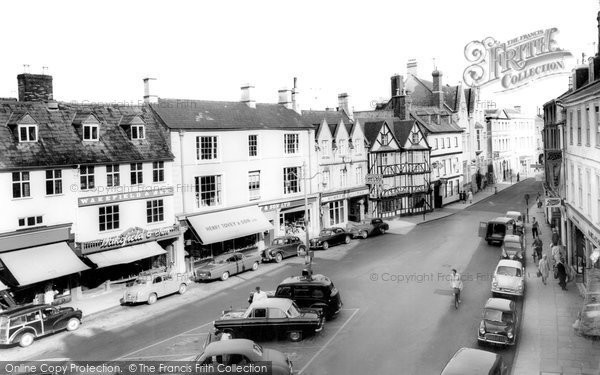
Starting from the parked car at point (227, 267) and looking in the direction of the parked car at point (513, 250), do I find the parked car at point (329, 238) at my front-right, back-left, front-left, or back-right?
front-left

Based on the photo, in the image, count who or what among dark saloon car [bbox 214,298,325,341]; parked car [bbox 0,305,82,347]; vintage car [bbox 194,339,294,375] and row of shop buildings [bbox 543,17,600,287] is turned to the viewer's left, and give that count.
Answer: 2

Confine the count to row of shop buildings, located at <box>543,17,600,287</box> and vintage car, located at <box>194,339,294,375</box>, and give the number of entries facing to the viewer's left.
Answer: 1

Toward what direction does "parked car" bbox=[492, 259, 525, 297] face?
toward the camera

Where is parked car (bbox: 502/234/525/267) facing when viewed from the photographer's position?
facing the viewer

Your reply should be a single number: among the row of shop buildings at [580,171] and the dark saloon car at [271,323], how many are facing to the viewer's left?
2

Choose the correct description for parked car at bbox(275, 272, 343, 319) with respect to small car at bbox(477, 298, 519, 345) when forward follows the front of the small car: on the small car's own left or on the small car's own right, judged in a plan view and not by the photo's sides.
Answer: on the small car's own right

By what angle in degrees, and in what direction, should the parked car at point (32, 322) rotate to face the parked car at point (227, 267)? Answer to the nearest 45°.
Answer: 0° — it already faces it

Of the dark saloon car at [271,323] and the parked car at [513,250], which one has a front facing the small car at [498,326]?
the parked car

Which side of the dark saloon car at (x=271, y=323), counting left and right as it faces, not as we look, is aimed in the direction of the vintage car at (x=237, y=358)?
left

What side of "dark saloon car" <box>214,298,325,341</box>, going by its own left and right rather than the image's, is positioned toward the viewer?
left

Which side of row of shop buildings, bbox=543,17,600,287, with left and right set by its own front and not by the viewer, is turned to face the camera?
left

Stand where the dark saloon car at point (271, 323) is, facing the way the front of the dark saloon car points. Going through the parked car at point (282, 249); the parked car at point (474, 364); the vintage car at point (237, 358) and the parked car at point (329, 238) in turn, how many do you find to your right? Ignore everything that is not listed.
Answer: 2

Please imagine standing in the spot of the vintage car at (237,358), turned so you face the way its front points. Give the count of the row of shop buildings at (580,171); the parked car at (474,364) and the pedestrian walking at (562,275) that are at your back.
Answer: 0

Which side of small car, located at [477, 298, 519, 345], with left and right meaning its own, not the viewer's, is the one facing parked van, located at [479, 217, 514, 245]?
back
